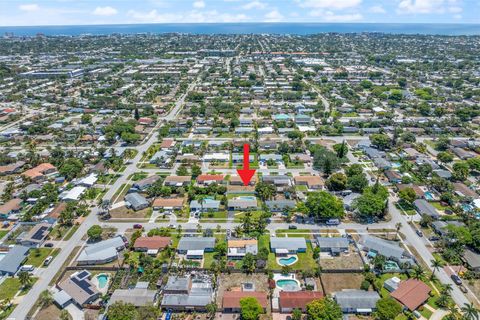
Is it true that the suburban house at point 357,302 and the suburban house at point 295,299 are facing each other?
no

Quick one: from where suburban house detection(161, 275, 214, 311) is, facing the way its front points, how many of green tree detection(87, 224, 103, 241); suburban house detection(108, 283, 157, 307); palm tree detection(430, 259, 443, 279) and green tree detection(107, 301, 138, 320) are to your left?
1

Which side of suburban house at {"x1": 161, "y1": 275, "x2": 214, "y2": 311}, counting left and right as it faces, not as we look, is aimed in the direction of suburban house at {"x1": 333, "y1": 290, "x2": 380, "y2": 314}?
left

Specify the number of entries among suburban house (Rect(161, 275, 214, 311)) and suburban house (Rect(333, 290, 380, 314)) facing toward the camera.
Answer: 2

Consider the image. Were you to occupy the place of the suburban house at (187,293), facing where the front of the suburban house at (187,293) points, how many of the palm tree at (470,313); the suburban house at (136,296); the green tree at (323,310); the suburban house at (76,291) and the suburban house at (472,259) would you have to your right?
2

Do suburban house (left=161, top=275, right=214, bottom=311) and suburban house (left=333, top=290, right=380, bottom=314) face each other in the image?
no

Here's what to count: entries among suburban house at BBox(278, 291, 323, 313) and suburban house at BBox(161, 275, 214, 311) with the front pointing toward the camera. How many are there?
2

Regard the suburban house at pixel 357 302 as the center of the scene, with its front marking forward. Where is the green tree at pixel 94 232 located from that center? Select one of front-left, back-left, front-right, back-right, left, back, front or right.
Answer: right

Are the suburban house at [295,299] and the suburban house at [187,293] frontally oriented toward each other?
no

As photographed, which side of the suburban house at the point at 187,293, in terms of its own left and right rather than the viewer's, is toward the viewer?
front

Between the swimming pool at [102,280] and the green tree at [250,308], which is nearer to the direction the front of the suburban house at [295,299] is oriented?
the green tree

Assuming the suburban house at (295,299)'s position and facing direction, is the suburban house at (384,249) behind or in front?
behind

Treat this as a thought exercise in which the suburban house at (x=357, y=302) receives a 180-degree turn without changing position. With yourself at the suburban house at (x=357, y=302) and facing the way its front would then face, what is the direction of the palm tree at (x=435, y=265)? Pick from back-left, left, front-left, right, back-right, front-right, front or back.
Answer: front-right

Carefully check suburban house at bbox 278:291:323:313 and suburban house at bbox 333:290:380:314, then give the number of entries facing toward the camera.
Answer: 2

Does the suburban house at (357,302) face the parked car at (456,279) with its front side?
no

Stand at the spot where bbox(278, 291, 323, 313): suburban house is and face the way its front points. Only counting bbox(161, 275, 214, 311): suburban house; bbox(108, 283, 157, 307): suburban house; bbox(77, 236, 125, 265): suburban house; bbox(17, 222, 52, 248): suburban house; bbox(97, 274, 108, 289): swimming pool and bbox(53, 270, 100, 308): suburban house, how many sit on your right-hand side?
6

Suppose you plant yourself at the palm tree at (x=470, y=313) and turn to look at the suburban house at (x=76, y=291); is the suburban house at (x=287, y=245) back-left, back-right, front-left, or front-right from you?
front-right

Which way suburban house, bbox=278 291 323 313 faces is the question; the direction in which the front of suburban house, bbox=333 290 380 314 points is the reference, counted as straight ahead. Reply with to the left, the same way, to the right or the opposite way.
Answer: the same way

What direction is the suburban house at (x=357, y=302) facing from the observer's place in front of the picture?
facing the viewer

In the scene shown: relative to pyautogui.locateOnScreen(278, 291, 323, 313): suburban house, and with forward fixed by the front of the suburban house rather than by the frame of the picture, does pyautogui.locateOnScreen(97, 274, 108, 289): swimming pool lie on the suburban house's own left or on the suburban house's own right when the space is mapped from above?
on the suburban house's own right

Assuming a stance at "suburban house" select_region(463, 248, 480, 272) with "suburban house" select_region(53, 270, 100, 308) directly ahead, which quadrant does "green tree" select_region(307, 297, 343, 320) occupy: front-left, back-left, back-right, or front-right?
front-left

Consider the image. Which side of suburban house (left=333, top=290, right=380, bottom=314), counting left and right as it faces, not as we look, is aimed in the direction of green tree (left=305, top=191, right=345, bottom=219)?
back

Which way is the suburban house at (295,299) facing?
toward the camera
